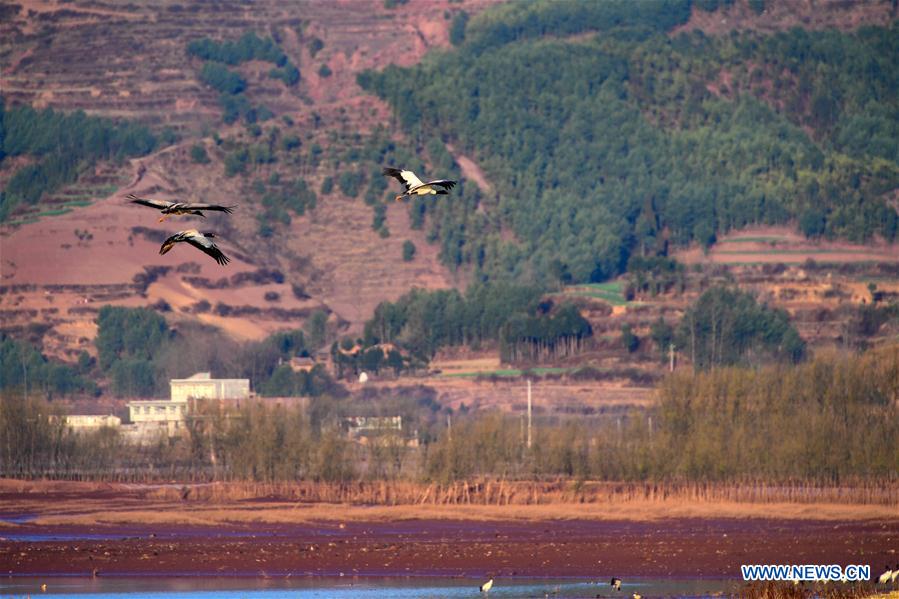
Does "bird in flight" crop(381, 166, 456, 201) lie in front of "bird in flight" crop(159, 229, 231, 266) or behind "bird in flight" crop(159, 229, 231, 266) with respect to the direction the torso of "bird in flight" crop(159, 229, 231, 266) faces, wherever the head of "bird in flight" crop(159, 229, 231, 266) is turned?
behind

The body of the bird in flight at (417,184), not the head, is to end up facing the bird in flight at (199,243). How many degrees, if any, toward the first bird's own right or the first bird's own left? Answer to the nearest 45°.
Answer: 0° — it already faces it

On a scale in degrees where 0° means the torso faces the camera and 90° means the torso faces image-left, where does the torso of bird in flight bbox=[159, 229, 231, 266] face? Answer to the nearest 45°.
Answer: approximately 45°
